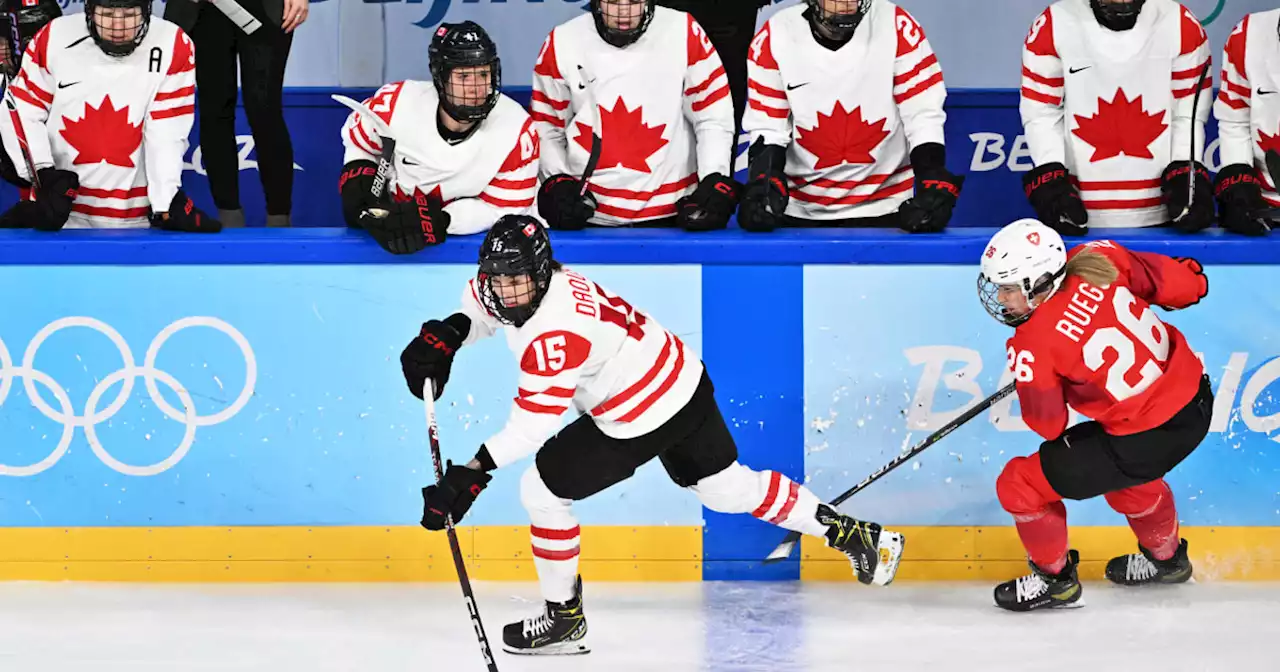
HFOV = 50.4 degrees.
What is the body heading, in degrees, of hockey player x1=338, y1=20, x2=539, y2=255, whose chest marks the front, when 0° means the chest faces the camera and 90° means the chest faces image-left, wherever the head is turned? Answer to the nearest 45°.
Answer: approximately 0°

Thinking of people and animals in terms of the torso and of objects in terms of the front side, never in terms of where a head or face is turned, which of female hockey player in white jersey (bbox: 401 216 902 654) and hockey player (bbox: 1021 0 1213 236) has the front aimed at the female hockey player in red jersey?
the hockey player

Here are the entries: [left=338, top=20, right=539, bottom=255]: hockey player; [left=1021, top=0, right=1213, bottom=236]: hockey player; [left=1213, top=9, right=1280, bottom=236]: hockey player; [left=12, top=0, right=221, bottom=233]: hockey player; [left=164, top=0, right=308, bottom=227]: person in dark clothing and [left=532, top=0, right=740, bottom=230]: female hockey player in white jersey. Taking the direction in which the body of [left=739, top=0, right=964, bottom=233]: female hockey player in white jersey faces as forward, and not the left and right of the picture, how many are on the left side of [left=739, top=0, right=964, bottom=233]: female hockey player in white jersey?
2

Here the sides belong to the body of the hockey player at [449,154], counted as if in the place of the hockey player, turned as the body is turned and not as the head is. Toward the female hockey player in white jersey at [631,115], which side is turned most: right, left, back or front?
left

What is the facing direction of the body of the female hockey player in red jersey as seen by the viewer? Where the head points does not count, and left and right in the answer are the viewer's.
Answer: facing to the left of the viewer

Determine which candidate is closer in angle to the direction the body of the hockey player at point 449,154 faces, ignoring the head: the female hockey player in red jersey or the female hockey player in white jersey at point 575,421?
the female hockey player in white jersey

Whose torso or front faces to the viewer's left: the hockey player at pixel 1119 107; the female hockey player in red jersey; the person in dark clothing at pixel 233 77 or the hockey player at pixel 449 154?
the female hockey player in red jersey

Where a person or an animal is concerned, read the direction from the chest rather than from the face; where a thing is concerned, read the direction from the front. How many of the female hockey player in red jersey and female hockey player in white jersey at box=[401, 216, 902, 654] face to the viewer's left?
2

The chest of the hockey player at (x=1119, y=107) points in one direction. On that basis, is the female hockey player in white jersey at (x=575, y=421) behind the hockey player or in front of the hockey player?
in front

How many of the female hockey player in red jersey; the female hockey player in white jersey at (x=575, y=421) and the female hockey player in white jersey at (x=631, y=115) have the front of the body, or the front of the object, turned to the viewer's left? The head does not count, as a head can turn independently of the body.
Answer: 2

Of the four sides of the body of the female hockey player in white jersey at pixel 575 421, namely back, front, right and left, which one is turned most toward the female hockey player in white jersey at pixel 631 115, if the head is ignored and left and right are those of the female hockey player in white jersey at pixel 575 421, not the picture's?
right

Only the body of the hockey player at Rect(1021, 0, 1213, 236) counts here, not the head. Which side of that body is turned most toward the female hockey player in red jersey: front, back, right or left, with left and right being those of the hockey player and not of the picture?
front

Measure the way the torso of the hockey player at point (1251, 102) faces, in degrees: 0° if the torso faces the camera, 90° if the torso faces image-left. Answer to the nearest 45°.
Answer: approximately 0°
